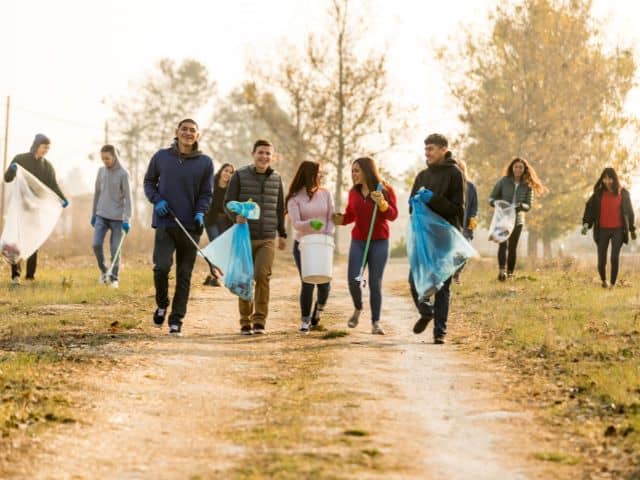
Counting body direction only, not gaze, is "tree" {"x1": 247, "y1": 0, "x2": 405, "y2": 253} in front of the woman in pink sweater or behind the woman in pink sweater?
behind

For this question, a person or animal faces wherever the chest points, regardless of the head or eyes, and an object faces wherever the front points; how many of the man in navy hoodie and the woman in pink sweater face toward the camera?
2

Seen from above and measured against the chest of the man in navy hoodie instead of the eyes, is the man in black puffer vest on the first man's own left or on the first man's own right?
on the first man's own left

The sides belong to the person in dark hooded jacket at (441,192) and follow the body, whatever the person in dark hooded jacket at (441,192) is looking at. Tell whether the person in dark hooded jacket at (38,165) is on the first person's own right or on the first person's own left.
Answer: on the first person's own right
